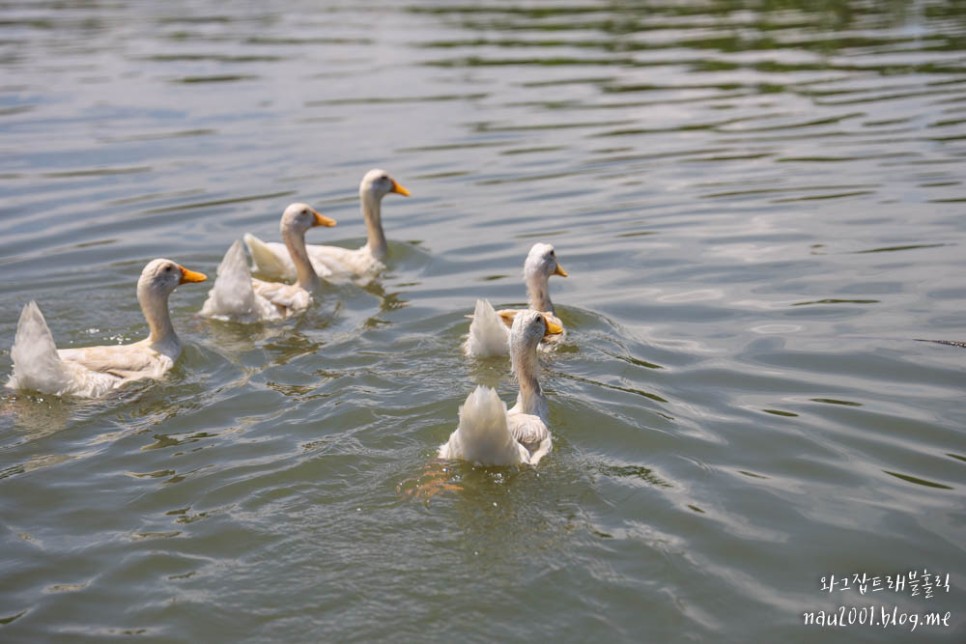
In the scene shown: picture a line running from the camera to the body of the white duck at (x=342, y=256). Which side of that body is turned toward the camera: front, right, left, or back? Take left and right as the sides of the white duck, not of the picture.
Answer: right

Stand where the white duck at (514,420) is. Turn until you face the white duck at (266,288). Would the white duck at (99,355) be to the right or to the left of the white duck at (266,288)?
left

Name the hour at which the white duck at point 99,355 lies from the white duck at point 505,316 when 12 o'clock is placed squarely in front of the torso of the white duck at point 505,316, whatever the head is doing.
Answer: the white duck at point 99,355 is roughly at 7 o'clock from the white duck at point 505,316.

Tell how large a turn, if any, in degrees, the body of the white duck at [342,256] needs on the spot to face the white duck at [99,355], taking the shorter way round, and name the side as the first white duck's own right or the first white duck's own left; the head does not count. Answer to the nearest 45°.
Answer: approximately 135° to the first white duck's own right

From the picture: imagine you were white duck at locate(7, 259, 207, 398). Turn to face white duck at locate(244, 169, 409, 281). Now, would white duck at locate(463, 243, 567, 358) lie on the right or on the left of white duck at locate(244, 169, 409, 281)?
right

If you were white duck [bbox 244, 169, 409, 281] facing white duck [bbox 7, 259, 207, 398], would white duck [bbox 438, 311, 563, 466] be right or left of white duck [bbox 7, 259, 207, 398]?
left

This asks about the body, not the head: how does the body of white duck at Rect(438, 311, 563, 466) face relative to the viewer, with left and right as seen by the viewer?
facing away from the viewer and to the right of the viewer

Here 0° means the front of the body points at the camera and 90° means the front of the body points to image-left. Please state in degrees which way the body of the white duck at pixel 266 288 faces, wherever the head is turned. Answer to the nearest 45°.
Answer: approximately 225°

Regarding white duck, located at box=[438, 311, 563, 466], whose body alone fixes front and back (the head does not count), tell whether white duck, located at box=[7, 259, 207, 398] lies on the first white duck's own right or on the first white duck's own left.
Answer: on the first white duck's own left

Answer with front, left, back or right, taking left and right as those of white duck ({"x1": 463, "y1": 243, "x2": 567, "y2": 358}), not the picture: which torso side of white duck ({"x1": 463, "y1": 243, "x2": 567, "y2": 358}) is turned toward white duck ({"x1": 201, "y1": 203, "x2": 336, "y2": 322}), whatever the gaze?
left
